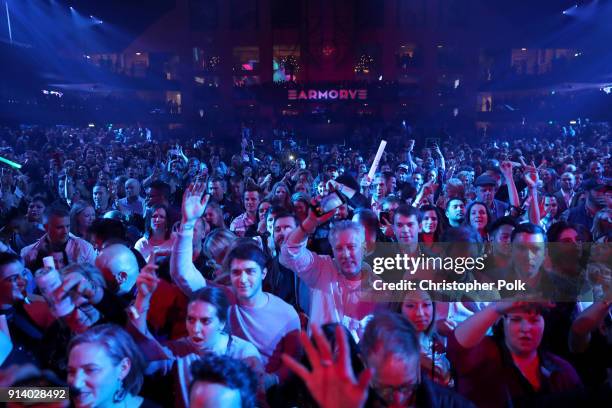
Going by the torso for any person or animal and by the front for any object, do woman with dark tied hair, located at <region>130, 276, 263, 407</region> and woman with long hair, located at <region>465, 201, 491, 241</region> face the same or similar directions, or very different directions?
same or similar directions

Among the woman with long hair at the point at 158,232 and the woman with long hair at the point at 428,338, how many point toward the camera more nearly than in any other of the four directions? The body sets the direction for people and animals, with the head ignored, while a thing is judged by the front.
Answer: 2

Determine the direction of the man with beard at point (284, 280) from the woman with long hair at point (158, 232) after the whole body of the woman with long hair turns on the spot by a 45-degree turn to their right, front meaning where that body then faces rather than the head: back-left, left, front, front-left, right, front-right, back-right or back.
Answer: left

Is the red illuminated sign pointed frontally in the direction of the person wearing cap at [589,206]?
yes

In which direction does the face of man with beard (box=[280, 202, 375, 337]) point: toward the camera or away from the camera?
toward the camera

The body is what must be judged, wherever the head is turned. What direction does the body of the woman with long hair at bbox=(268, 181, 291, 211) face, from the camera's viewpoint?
toward the camera

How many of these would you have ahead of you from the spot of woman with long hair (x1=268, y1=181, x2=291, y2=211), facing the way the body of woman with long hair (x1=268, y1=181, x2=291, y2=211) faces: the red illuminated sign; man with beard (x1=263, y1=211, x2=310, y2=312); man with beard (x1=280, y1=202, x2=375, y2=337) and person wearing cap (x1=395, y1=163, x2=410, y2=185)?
2

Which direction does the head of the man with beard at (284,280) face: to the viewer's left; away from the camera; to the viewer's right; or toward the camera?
toward the camera

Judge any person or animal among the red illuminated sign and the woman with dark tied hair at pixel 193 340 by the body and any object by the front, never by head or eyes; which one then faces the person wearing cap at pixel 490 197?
the red illuminated sign

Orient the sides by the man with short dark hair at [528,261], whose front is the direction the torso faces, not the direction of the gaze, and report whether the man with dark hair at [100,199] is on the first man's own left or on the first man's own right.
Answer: on the first man's own right

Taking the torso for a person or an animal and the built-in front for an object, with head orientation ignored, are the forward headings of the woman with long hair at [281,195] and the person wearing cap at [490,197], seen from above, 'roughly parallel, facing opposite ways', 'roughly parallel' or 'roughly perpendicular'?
roughly parallel

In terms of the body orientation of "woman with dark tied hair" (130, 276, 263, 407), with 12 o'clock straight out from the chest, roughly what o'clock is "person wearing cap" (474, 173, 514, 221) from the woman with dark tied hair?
The person wearing cap is roughly at 6 o'clock from the woman with dark tied hair.

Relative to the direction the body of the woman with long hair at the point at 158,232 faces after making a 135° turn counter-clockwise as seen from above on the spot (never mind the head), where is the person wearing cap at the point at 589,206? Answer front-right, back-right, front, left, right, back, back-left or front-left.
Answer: front-right

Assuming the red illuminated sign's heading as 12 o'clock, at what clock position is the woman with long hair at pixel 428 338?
The woman with long hair is roughly at 12 o'clock from the red illuminated sign.

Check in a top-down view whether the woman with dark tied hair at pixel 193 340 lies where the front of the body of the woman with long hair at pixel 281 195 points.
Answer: yes

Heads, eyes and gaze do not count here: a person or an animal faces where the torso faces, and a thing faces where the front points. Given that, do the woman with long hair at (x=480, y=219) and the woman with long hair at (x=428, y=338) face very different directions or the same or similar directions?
same or similar directions

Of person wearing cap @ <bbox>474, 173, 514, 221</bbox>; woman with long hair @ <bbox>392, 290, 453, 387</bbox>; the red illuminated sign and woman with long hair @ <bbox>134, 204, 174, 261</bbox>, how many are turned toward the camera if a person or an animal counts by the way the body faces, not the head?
4

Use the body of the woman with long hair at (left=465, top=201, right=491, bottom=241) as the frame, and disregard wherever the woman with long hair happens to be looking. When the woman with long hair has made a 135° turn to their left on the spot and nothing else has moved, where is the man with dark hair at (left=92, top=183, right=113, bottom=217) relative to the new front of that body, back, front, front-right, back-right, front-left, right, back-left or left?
back-left
